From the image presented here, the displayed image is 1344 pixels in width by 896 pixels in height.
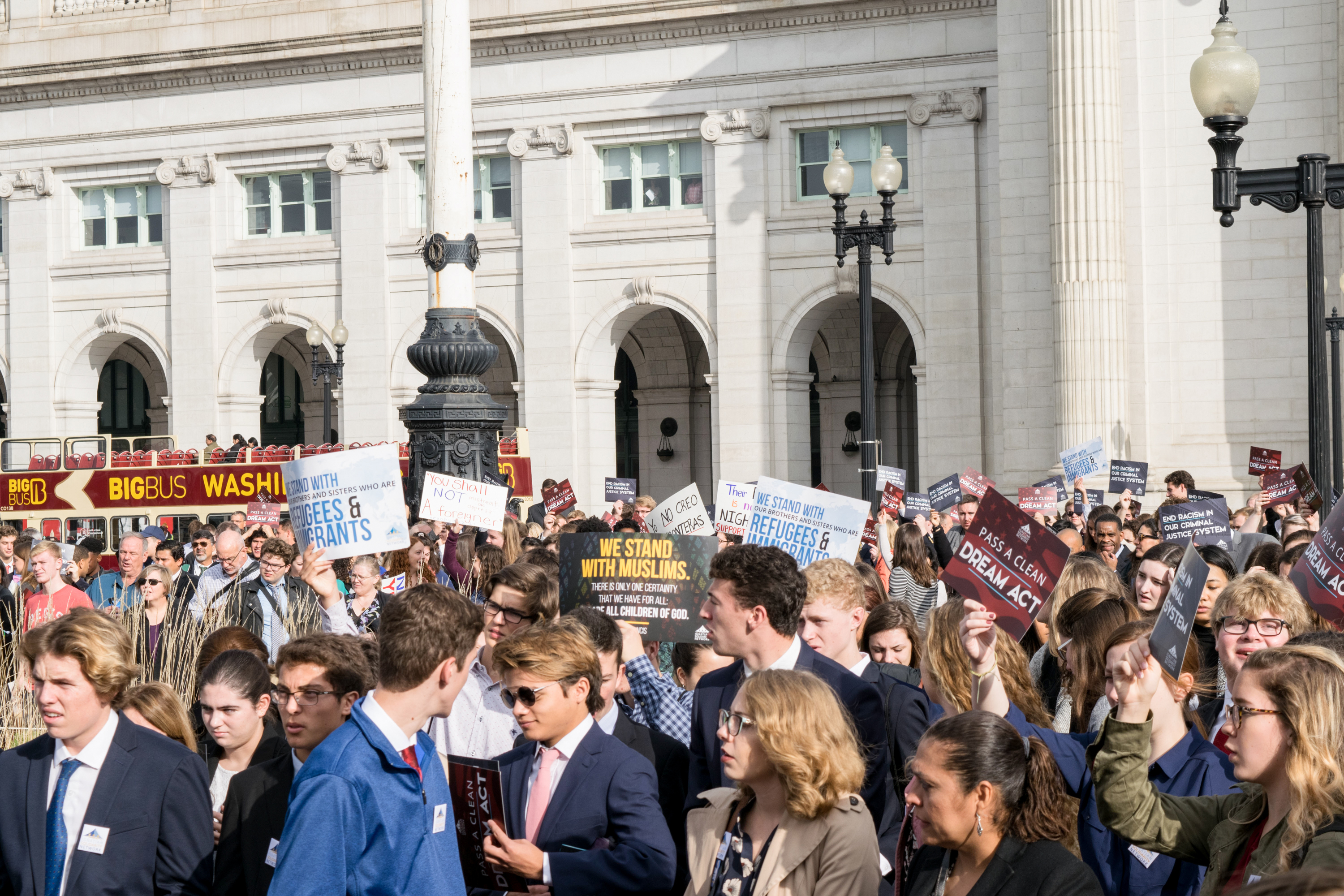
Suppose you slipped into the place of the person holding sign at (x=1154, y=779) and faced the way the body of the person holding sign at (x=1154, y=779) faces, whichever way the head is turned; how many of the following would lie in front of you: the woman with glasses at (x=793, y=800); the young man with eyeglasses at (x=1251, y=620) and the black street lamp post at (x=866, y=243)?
1

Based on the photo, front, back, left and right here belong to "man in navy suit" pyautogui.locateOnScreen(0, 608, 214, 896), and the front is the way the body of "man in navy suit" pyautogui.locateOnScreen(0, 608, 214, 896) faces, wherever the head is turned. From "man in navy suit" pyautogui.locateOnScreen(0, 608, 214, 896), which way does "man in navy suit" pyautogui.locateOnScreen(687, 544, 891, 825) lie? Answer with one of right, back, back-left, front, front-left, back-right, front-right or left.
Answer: back-left

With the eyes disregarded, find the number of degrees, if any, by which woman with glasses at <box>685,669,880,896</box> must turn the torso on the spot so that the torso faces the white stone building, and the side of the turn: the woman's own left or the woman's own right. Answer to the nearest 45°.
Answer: approximately 135° to the woman's own right

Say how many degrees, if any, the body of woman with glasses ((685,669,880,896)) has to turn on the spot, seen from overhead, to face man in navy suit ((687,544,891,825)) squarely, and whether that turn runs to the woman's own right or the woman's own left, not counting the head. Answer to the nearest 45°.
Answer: approximately 135° to the woman's own right

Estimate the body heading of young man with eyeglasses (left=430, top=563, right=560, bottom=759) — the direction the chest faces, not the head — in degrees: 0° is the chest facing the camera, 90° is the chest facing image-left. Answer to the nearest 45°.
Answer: approximately 45°

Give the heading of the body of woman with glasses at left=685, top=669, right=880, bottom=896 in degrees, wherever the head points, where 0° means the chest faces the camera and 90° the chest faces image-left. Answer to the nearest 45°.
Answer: approximately 45°

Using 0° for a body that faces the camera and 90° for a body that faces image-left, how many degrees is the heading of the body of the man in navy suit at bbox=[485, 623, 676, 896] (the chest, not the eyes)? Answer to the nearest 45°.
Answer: approximately 45°
